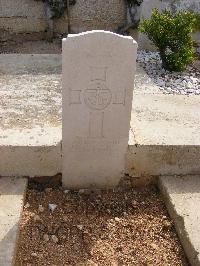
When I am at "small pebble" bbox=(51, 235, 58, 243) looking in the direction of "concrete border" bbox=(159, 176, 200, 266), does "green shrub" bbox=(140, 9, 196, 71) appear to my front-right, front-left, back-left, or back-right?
front-left

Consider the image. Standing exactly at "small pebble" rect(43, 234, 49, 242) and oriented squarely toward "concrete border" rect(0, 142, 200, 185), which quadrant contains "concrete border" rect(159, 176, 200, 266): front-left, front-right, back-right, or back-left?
front-right

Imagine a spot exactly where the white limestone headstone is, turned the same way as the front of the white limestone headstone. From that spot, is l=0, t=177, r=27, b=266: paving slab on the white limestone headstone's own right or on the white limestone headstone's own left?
on the white limestone headstone's own right

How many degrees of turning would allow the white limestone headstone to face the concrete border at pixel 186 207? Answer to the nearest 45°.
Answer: approximately 45° to its left

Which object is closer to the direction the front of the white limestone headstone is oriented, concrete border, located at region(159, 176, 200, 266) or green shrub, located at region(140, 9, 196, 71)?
the concrete border
